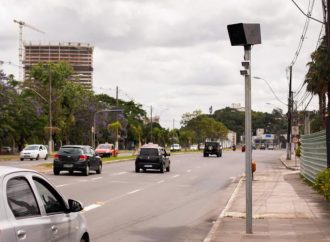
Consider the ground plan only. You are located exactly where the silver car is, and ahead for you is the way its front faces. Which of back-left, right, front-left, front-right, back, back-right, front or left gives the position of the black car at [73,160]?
front-left

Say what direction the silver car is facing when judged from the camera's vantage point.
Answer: facing away from the viewer and to the right of the viewer

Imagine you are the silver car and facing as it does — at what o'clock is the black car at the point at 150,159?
The black car is roughly at 11 o'clock from the silver car.

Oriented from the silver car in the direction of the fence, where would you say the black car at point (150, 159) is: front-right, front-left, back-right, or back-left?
front-left

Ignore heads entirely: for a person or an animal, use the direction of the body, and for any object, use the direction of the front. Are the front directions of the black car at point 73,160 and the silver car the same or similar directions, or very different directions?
same or similar directions

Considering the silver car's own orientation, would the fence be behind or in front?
in front

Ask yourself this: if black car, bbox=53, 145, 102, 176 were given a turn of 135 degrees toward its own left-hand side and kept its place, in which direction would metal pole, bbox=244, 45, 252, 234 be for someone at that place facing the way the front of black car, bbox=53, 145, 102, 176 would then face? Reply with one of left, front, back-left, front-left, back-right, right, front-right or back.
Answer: left

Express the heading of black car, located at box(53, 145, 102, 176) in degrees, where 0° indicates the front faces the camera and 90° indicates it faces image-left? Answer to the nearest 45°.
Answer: approximately 225°

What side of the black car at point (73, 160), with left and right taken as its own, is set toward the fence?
right

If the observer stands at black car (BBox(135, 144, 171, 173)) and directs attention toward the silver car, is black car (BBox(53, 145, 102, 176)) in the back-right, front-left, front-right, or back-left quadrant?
front-right

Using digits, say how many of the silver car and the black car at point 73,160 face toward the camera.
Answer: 0

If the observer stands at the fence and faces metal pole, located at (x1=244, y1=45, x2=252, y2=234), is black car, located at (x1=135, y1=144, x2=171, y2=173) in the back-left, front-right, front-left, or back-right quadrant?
back-right
